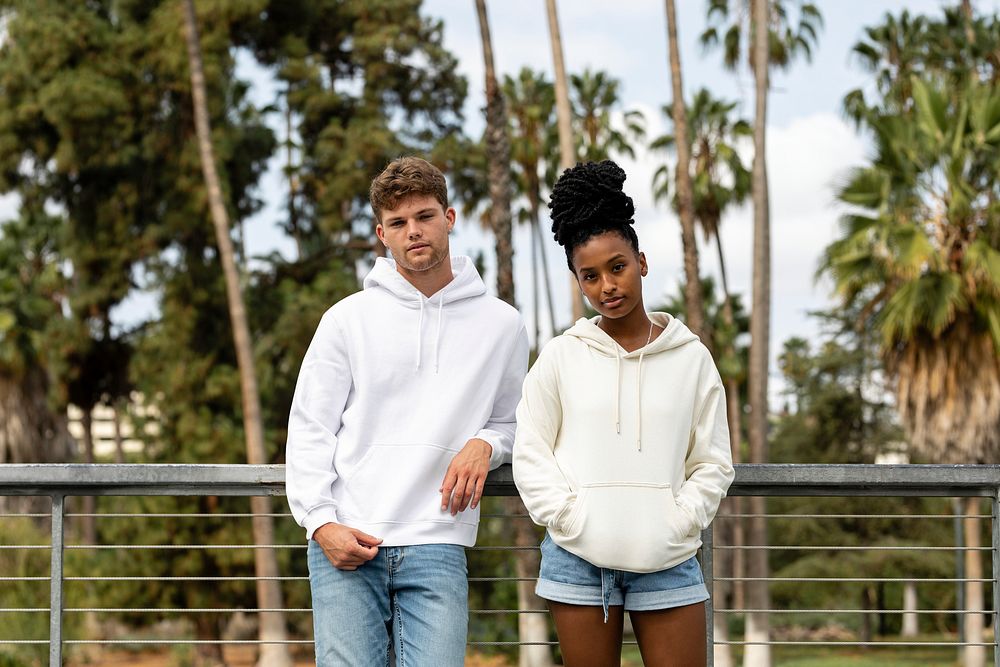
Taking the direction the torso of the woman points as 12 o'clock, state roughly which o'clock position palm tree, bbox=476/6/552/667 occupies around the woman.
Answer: The palm tree is roughly at 6 o'clock from the woman.

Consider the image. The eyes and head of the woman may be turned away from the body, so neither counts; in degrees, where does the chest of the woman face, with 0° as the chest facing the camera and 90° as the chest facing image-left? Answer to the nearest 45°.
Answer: approximately 0°

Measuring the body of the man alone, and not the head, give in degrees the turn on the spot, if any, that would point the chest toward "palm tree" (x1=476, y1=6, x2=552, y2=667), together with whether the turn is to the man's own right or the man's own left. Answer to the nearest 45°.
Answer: approximately 180°

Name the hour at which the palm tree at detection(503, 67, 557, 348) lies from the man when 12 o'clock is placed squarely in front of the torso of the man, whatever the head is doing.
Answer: The palm tree is roughly at 6 o'clock from the man.

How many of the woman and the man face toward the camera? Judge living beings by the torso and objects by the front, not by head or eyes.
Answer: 2

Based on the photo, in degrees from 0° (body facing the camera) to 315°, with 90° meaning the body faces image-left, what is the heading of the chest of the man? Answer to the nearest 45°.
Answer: approximately 0°

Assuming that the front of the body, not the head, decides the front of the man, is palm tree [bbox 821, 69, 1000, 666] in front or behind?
behind
